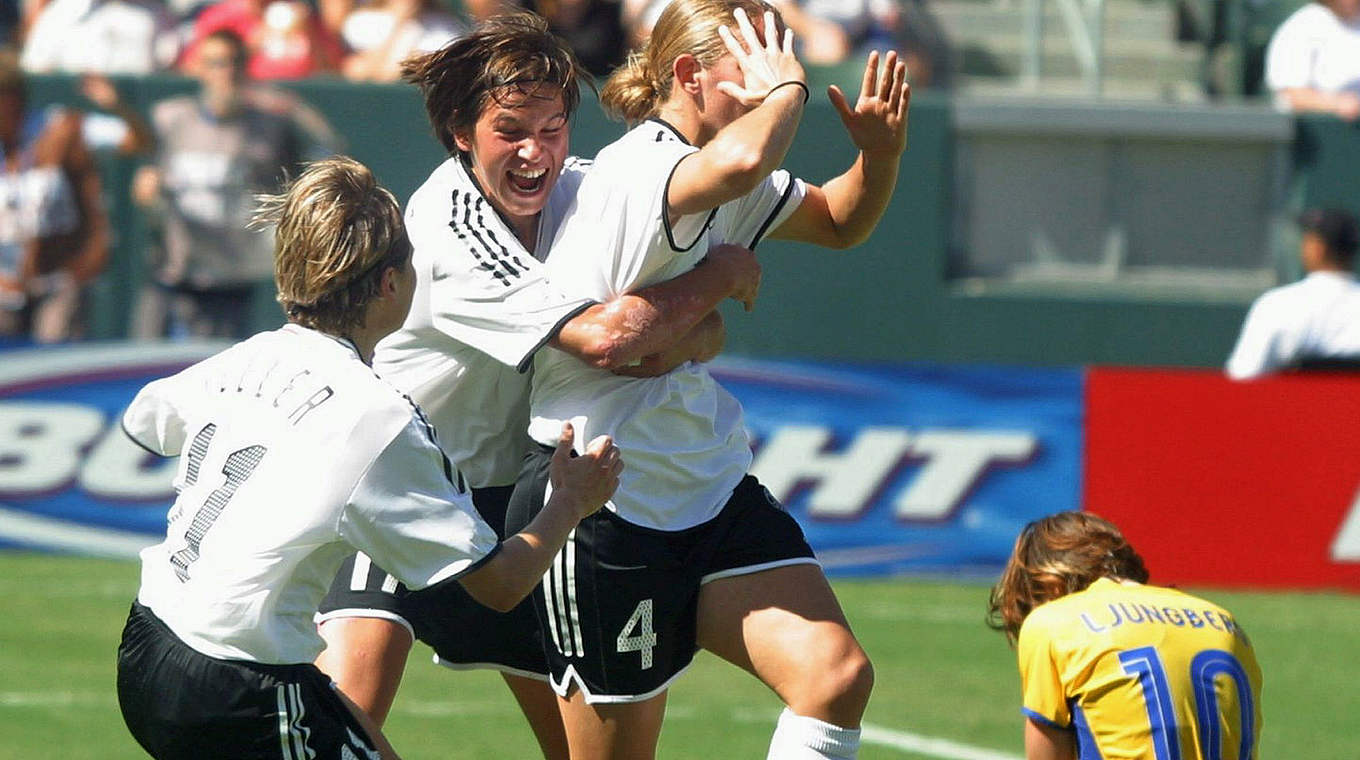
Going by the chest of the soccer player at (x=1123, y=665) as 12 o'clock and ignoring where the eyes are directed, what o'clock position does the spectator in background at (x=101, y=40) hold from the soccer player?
The spectator in background is roughly at 12 o'clock from the soccer player.

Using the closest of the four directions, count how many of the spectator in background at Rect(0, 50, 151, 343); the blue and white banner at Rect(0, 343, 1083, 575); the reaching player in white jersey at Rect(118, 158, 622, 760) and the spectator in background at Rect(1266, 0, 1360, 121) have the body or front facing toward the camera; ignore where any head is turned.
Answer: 3

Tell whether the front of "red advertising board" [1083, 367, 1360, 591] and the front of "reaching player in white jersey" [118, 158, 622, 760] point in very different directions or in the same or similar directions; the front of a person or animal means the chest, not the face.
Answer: very different directions

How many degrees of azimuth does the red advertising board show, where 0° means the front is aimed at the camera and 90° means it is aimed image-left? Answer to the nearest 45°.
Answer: approximately 0°

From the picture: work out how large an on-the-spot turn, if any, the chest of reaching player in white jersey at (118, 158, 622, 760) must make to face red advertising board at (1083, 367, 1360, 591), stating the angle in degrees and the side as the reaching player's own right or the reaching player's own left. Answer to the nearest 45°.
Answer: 0° — they already face it

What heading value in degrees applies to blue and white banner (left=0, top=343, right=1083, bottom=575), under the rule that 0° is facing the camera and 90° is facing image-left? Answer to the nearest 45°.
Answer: approximately 0°

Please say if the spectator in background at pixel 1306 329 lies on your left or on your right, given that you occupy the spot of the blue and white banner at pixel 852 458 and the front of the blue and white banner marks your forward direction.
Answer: on your left
